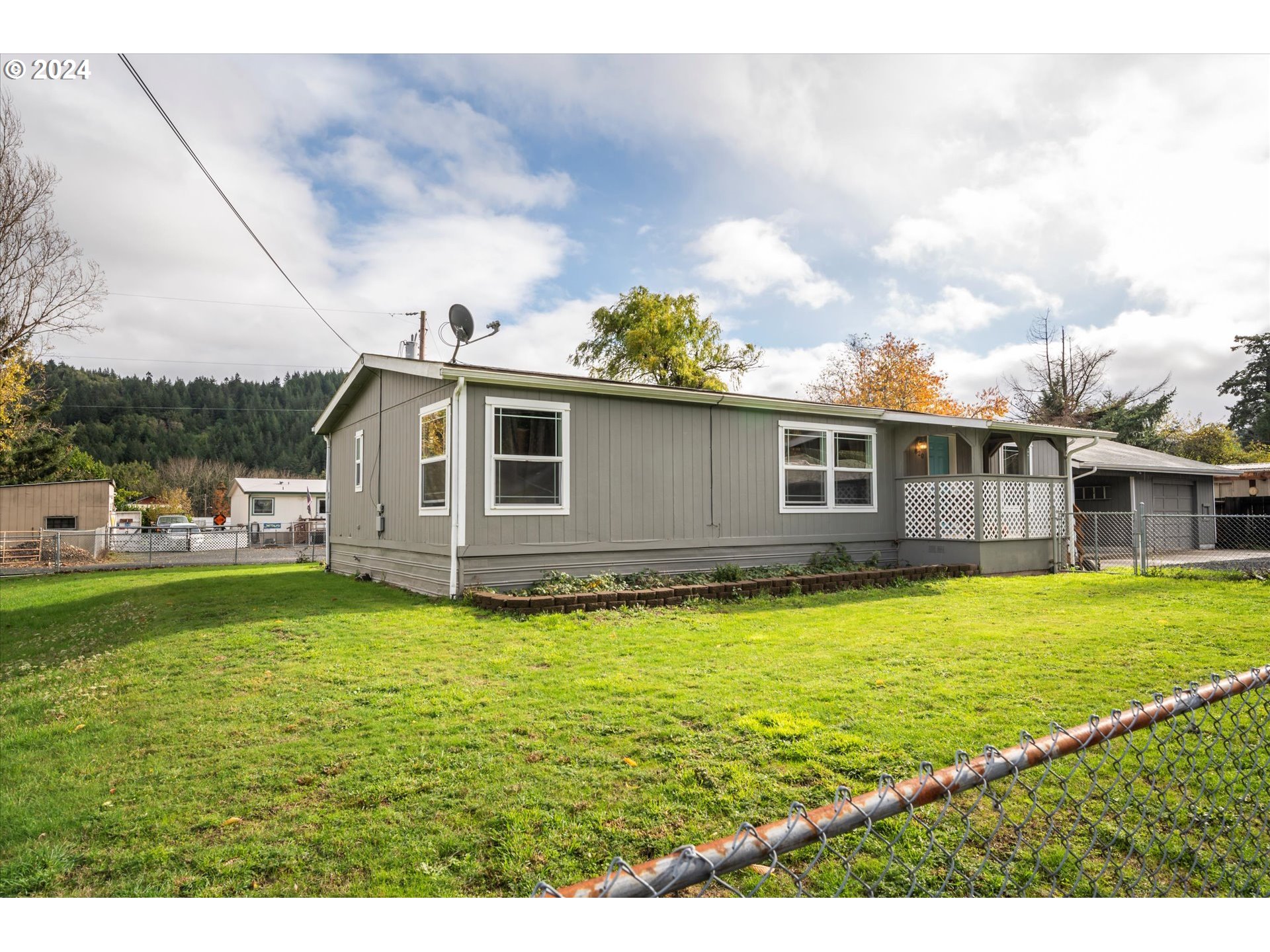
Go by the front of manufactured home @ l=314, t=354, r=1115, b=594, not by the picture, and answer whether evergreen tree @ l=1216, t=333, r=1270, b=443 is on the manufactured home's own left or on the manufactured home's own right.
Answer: on the manufactured home's own left

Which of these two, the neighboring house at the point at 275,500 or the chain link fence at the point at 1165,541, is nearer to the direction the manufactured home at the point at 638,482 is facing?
the chain link fence

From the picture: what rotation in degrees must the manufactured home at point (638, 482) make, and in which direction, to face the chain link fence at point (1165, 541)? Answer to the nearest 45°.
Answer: approximately 90° to its left

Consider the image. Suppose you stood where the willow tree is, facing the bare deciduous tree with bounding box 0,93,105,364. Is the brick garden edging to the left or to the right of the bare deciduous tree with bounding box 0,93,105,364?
left

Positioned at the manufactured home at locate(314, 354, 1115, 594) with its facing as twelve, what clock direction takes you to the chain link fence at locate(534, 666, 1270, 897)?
The chain link fence is roughly at 1 o'clock from the manufactured home.

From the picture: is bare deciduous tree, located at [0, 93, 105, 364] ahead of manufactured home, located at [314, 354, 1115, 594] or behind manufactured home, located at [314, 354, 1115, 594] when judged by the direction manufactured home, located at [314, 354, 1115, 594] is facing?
behind

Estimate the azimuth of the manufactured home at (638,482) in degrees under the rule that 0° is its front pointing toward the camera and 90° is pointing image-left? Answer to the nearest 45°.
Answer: approximately 315°

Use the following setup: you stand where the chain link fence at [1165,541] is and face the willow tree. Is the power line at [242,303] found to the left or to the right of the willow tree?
left
